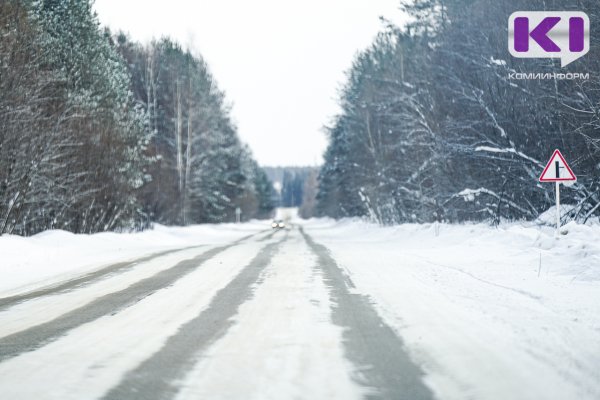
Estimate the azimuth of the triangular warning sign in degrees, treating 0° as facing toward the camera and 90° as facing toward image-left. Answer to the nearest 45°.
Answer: approximately 0°
